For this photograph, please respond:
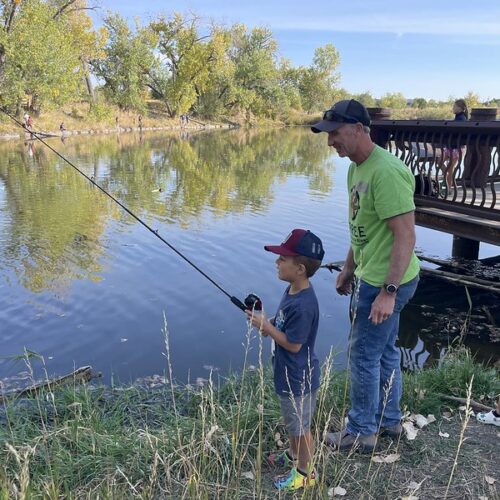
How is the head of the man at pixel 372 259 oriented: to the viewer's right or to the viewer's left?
to the viewer's left

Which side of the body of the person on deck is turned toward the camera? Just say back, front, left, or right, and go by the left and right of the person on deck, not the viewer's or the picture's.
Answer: left

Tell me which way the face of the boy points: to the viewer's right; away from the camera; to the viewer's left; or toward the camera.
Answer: to the viewer's left

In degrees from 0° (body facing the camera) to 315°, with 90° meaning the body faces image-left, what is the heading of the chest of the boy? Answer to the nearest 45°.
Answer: approximately 90°

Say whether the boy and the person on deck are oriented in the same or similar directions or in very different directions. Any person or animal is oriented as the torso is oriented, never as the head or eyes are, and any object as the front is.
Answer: same or similar directions

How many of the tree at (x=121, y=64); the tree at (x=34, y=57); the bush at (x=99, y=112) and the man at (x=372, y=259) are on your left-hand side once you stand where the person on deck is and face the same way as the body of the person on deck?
1

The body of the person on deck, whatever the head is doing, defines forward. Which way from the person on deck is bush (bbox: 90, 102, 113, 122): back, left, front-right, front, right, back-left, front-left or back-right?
front-right

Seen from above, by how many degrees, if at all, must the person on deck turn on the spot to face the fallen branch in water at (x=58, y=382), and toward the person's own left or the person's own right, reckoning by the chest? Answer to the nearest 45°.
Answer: approximately 45° to the person's own left

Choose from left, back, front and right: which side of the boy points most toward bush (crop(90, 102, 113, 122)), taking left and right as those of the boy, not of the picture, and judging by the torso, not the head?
right

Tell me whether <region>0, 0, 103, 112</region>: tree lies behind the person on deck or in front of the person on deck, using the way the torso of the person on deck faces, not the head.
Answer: in front
